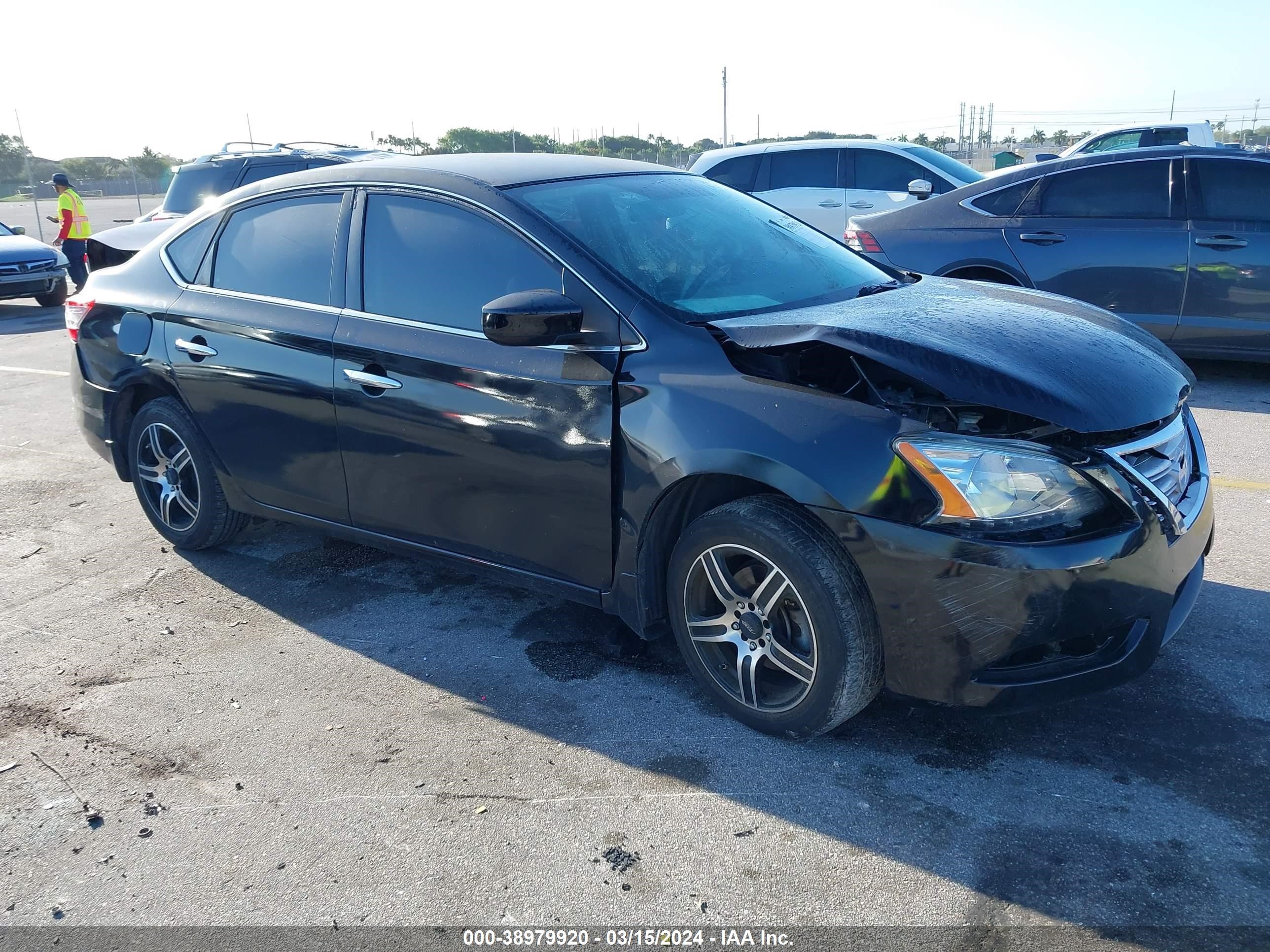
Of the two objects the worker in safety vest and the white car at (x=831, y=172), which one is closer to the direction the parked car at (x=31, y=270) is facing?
the white car

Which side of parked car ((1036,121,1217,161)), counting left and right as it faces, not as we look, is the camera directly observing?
left

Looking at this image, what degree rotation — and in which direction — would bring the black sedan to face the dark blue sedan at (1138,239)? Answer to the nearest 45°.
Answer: approximately 90° to its left

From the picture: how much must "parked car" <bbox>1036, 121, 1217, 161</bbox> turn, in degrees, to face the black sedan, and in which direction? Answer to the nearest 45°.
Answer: approximately 90° to its left

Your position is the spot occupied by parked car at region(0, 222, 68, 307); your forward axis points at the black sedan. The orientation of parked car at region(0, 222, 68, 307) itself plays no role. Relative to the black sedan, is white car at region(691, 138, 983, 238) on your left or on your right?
left

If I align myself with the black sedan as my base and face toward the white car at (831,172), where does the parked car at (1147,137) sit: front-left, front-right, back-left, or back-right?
front-right

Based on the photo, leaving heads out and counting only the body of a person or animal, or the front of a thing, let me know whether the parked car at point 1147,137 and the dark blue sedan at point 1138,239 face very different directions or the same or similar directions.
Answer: very different directions

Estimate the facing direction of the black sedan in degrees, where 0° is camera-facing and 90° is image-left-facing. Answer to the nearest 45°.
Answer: approximately 315°

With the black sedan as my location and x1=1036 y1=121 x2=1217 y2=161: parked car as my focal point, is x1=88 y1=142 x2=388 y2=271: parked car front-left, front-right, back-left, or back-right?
front-left

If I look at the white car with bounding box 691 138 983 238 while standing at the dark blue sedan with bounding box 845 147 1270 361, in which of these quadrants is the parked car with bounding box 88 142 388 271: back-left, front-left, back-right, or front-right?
front-left

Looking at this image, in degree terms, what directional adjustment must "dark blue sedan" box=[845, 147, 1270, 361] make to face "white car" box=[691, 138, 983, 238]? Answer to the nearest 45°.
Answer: approximately 135° to its left

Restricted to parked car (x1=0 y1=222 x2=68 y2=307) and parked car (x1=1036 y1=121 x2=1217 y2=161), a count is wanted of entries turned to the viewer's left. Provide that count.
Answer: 1

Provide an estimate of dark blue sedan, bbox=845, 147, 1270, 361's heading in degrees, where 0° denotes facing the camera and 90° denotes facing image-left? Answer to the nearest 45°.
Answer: approximately 270°
